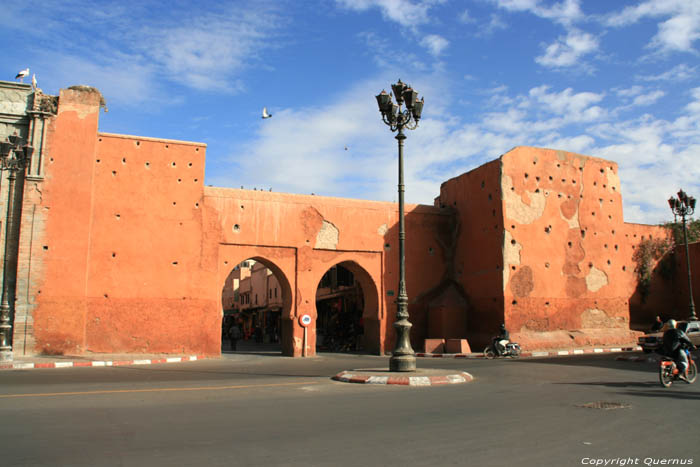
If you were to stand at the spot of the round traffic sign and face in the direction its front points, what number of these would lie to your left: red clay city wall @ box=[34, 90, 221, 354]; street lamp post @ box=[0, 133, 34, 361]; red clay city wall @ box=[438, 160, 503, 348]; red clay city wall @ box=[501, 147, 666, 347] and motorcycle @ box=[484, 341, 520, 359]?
3

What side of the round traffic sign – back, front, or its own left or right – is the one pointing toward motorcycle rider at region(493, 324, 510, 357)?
left

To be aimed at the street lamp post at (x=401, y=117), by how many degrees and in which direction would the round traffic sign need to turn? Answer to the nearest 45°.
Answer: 0° — it already faces it

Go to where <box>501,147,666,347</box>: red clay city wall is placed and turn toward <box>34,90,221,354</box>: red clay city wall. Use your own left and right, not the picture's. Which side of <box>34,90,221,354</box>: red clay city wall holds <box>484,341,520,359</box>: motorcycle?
left

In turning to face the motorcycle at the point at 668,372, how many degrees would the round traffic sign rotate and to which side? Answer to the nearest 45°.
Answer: approximately 45° to its left
